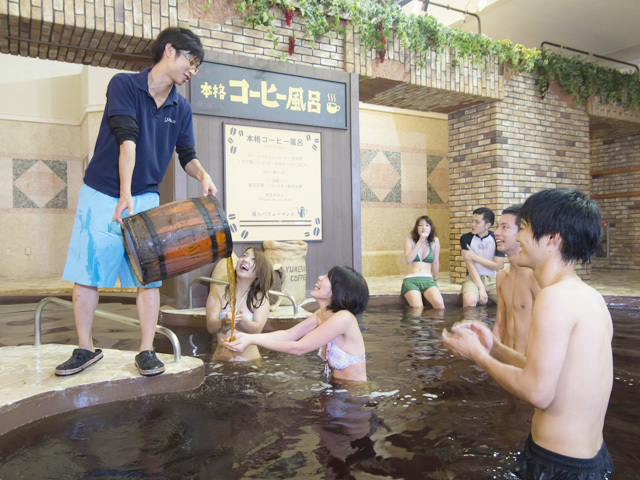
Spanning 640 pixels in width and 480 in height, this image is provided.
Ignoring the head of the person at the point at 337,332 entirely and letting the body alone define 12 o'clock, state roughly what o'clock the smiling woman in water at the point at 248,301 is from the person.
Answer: The smiling woman in water is roughly at 2 o'clock from the person.

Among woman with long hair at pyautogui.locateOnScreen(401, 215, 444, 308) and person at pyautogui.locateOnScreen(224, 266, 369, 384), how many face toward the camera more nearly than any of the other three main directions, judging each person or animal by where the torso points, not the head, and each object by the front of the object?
1

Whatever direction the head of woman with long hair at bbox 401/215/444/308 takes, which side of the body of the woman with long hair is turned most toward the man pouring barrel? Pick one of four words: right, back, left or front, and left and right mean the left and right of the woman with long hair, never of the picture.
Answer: front

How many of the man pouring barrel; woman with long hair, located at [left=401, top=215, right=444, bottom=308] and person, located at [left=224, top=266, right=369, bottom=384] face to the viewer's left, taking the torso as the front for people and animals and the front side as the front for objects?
1

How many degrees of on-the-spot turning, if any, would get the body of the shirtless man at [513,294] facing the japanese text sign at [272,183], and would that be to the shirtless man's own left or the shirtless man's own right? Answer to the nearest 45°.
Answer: approximately 90° to the shirtless man's own right

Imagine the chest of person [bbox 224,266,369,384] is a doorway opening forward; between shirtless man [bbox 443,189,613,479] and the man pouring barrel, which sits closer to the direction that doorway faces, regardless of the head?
the man pouring barrel

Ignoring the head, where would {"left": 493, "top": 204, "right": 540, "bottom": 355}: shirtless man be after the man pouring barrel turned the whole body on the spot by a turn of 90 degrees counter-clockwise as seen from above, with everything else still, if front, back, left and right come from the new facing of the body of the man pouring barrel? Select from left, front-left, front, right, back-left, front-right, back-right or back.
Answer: front-right

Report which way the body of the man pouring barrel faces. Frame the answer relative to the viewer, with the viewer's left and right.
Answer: facing the viewer and to the right of the viewer

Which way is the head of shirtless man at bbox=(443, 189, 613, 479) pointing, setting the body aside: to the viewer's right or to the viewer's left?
to the viewer's left

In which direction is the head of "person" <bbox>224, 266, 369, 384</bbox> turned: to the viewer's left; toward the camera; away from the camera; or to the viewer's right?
to the viewer's left

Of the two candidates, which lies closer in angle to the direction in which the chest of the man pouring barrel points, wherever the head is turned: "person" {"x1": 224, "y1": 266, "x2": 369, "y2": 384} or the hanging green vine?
the person

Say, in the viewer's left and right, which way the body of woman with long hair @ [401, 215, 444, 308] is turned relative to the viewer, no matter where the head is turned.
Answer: facing the viewer

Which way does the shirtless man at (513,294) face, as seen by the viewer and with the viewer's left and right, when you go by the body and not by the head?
facing the viewer and to the left of the viewer

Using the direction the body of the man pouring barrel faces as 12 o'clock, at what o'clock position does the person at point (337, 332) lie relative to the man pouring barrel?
The person is roughly at 11 o'clock from the man pouring barrel.

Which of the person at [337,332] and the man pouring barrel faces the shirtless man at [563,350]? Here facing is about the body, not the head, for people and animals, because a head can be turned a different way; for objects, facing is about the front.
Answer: the man pouring barrel

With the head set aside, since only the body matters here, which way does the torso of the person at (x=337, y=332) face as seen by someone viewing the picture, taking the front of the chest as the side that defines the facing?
to the viewer's left
